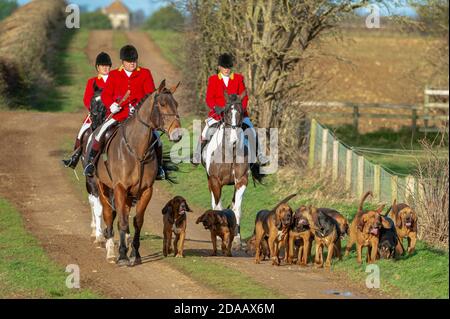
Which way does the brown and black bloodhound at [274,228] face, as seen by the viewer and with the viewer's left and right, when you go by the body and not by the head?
facing the viewer and to the right of the viewer

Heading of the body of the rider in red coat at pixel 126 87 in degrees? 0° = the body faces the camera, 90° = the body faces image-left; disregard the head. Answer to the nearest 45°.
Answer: approximately 0°

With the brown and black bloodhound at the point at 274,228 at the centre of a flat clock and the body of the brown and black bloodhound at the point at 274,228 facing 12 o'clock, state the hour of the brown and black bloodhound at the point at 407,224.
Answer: the brown and black bloodhound at the point at 407,224 is roughly at 10 o'clock from the brown and black bloodhound at the point at 274,228.

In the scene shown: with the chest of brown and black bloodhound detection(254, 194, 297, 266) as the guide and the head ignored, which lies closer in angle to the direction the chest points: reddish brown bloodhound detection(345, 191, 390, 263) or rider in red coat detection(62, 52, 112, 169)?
the reddish brown bloodhound

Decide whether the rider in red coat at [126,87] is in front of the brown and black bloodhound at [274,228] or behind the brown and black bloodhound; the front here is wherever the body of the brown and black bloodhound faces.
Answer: behind

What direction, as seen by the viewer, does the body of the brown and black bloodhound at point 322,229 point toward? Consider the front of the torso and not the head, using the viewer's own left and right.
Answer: facing the viewer and to the left of the viewer

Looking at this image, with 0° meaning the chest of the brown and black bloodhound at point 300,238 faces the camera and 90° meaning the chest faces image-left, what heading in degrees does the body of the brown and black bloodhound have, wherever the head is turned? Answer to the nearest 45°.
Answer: approximately 0°

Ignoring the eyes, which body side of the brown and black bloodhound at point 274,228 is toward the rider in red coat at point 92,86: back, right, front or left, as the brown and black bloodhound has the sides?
back

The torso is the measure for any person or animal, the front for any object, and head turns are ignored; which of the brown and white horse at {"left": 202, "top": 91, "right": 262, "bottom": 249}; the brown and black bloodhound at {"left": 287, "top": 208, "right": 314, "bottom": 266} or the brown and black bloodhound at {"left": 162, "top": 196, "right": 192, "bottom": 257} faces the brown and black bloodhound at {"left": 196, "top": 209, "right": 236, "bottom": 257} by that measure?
the brown and white horse

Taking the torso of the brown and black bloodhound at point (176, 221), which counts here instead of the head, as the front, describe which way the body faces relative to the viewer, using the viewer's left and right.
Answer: facing the viewer

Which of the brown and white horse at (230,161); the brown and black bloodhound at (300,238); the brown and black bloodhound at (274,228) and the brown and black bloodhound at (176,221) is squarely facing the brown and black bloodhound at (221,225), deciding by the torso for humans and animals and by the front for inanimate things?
the brown and white horse
